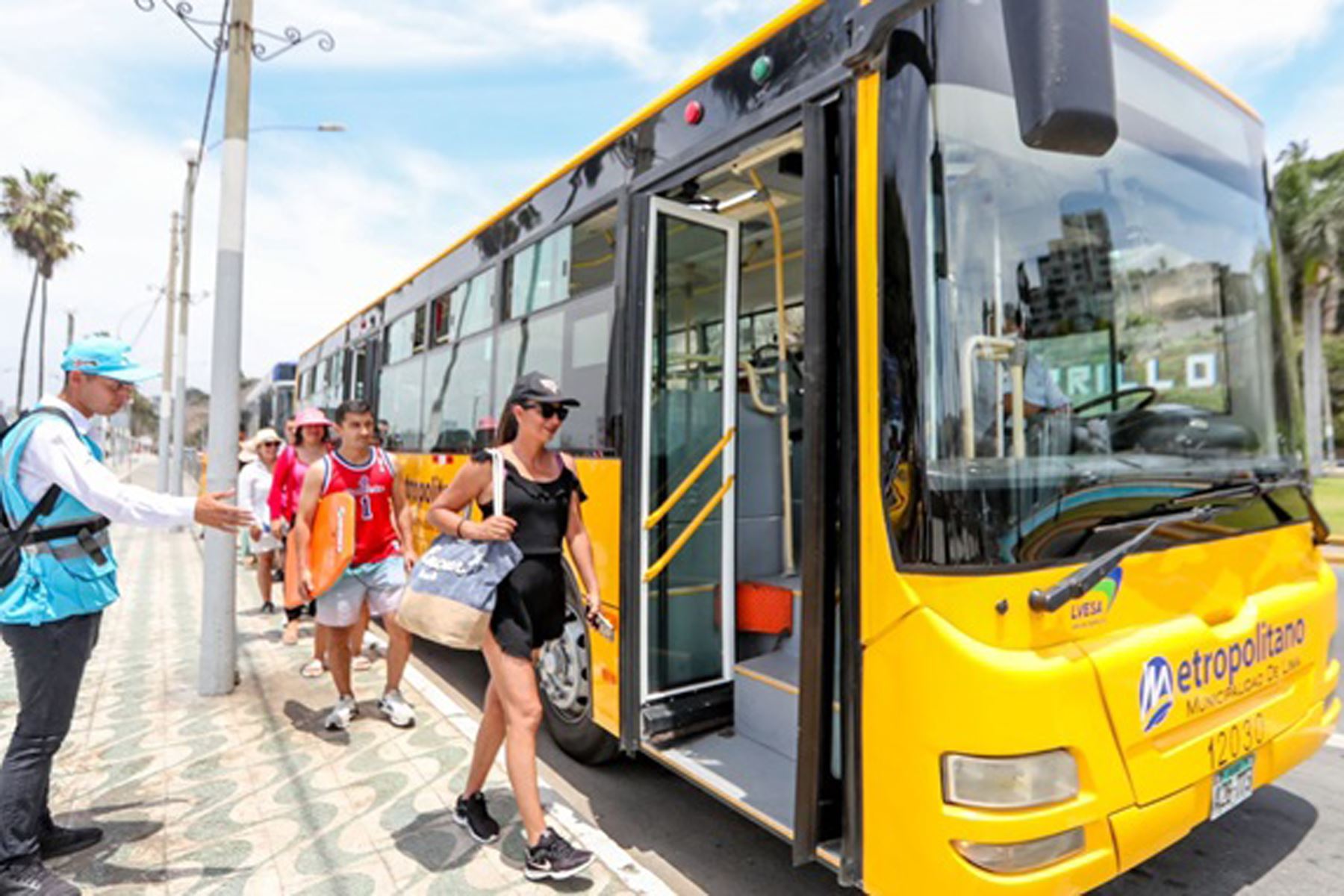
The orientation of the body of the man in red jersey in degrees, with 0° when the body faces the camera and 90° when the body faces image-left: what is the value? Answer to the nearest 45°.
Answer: approximately 0°

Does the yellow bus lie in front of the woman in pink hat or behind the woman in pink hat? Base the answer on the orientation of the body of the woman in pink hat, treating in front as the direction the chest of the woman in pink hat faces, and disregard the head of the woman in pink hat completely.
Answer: in front

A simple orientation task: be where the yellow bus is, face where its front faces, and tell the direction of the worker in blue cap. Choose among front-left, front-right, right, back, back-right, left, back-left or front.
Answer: front-right

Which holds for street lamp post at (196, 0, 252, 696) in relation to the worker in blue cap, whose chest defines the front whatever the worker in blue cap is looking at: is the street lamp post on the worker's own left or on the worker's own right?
on the worker's own left

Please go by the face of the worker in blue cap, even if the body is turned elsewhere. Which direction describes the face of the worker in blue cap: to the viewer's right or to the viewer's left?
to the viewer's right

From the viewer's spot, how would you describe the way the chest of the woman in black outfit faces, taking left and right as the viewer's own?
facing the viewer and to the right of the viewer

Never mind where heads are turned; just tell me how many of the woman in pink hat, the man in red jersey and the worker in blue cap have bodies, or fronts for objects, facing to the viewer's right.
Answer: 1

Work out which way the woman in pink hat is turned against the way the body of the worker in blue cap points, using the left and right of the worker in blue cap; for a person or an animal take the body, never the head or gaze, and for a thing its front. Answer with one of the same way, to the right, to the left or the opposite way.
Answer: to the right

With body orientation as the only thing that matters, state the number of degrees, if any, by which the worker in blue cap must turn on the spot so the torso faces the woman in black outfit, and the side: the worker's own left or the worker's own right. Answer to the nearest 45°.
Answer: approximately 45° to the worker's own right

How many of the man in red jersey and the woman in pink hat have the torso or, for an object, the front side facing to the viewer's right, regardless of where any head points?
0

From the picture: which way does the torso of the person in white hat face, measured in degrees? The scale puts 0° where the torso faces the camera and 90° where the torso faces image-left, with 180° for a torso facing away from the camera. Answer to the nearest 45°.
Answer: approximately 315°

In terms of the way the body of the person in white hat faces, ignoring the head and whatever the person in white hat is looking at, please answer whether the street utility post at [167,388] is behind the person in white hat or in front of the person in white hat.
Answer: behind
